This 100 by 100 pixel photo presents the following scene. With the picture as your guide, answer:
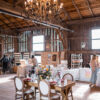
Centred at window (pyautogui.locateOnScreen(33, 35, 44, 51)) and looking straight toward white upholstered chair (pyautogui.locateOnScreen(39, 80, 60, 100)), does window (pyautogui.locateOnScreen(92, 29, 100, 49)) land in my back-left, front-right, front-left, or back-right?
front-left

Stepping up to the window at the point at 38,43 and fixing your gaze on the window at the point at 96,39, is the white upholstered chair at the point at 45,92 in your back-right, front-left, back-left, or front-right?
front-right

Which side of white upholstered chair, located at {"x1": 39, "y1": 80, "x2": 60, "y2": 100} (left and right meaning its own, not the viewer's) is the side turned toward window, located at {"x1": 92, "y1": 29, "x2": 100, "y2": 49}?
front

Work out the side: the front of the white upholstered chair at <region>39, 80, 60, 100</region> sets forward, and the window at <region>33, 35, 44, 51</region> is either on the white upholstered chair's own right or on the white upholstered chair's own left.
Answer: on the white upholstered chair's own left

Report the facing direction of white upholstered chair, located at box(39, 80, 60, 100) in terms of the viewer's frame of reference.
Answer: facing away from the viewer and to the right of the viewer
